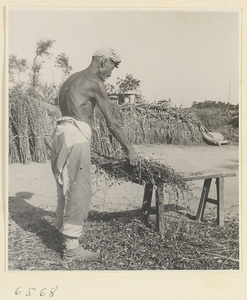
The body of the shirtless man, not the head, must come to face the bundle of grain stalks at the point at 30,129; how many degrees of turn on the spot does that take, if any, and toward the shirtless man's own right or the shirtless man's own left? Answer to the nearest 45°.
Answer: approximately 90° to the shirtless man's own left

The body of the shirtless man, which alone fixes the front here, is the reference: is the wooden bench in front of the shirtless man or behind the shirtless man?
in front

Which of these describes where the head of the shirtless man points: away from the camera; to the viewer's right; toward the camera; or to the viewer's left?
to the viewer's right

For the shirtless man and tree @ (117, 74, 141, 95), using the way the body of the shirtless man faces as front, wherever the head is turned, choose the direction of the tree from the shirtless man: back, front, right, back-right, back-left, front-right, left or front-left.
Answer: front-left

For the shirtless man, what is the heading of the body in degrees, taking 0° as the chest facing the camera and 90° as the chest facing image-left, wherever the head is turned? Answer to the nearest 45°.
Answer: approximately 270°

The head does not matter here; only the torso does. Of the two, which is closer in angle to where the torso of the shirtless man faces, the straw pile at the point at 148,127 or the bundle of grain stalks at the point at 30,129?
the straw pile

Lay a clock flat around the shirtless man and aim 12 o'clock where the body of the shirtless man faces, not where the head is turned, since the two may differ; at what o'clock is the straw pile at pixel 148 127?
The straw pile is roughly at 10 o'clock from the shirtless man.

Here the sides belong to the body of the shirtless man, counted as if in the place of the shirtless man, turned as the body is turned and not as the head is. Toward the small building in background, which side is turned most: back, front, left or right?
left

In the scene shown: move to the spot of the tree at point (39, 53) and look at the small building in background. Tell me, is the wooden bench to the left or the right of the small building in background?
right
